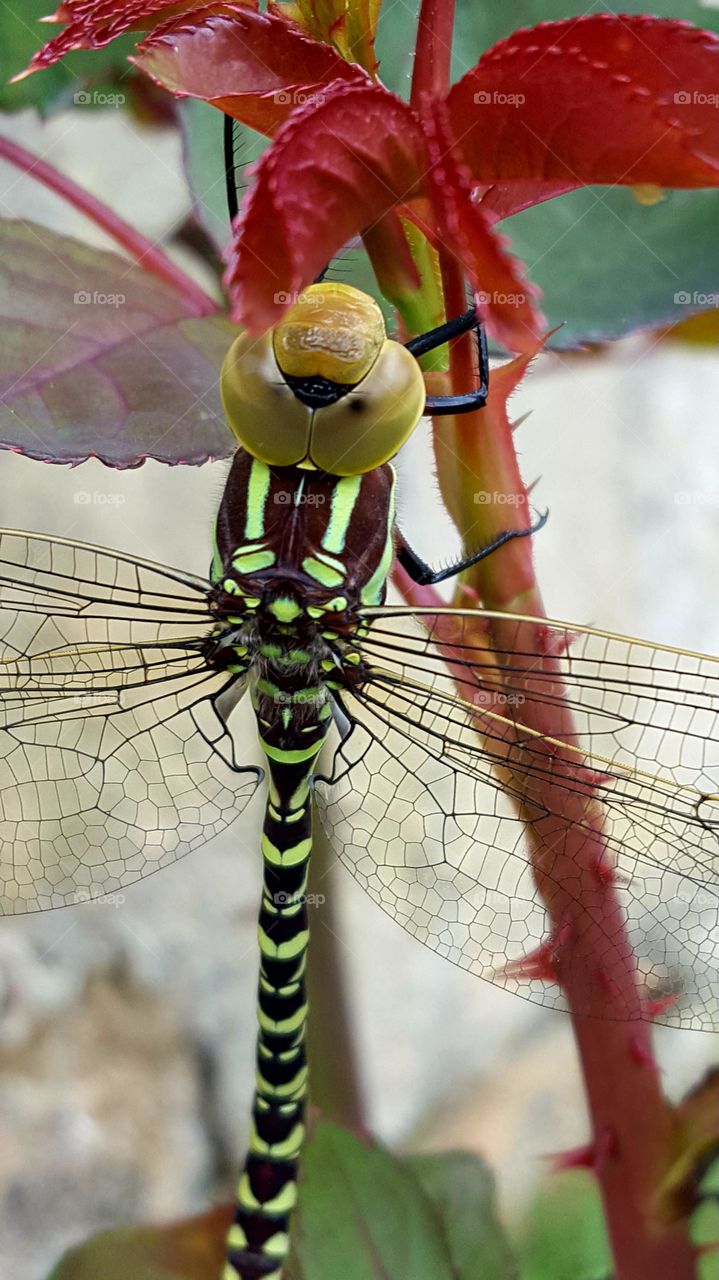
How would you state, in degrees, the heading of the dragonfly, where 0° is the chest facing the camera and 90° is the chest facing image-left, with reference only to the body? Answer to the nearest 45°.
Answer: approximately 180°
